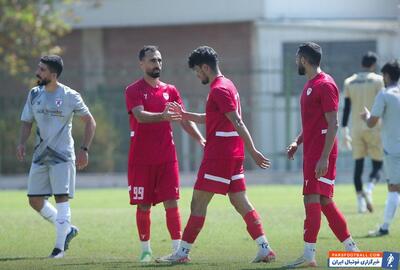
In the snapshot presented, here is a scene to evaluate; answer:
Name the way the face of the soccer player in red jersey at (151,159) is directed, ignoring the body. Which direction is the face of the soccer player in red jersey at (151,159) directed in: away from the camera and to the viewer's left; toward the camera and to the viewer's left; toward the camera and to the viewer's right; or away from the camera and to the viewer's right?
toward the camera and to the viewer's right

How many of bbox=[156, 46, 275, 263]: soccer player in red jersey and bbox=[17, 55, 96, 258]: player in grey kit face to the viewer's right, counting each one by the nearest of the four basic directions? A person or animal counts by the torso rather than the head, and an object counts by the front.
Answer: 0

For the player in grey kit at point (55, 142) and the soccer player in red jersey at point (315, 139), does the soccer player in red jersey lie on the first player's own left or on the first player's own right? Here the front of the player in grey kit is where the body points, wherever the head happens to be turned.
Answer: on the first player's own left

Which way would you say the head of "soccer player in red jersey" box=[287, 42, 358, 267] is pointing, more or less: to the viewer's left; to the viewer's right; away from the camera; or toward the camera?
to the viewer's left

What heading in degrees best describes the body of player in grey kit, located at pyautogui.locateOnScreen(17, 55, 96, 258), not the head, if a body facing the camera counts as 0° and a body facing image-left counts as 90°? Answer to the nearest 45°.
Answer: approximately 45°

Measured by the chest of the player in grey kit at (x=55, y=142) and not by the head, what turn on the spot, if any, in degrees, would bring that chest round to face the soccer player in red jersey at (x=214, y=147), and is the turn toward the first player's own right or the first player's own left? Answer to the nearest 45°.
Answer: approximately 90° to the first player's own left

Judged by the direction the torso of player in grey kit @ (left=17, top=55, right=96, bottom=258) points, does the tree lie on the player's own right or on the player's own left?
on the player's own right

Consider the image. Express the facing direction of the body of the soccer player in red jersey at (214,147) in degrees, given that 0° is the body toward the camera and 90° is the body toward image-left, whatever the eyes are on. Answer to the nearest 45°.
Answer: approximately 90°

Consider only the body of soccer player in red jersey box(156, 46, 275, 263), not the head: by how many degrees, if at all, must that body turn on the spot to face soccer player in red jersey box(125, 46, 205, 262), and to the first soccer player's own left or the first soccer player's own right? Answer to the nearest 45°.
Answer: approximately 45° to the first soccer player's own right

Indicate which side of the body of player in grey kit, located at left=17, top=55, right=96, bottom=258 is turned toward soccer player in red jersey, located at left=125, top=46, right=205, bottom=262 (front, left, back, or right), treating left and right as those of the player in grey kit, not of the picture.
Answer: left
